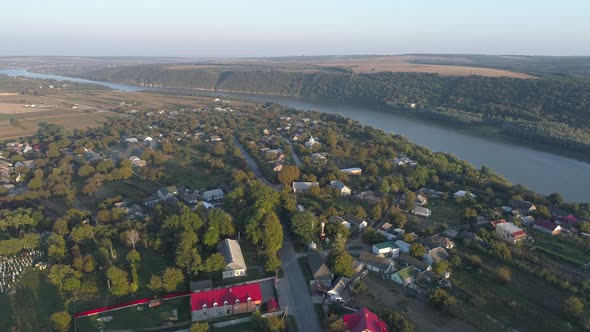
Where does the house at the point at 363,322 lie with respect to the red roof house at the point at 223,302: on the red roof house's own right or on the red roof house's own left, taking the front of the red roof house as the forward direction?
on the red roof house's own left

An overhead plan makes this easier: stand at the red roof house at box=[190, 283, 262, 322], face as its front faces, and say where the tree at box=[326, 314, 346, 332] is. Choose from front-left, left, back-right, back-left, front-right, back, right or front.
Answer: front-left

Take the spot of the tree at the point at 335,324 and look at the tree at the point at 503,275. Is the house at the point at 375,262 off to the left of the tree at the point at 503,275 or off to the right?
left

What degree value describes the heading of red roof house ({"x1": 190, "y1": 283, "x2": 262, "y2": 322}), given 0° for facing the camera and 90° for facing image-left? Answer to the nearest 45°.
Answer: approximately 0°

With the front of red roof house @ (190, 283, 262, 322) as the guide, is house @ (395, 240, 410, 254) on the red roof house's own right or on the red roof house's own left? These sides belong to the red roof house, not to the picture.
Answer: on the red roof house's own left

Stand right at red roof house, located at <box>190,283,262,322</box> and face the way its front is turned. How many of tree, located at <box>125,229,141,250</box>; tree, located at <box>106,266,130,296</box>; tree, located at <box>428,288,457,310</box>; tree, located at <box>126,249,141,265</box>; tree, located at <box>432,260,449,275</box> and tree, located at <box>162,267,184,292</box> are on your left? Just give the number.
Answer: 2

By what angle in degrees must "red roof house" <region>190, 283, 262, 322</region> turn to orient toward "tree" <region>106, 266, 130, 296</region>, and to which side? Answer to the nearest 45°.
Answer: approximately 135° to its right

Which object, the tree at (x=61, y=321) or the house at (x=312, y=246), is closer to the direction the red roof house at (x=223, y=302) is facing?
the tree

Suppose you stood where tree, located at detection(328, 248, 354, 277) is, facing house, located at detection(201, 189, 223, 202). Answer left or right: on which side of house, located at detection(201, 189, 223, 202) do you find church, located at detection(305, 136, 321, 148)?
right

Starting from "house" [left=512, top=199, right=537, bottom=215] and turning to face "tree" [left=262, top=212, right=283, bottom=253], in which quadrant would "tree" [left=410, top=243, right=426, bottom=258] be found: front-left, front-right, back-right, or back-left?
front-left

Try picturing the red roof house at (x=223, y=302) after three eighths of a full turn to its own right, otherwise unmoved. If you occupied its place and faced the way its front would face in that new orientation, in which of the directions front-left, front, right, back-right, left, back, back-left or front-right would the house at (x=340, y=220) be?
right

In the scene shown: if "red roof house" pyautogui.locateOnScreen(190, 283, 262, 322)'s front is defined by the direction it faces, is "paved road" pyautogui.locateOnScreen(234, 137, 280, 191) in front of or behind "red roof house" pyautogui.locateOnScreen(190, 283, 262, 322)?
behind

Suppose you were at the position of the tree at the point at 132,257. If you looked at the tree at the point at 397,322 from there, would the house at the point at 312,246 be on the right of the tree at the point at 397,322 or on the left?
left

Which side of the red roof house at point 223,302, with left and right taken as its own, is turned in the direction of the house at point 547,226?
left

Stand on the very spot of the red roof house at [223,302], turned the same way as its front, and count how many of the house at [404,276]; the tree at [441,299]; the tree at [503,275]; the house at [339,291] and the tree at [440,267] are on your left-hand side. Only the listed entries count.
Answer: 5

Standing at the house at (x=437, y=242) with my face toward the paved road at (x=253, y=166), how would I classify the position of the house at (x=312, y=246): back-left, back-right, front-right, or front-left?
front-left

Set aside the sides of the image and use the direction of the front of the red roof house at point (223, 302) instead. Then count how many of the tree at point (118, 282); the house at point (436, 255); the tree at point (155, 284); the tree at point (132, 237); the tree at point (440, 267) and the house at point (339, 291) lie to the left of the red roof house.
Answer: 3
